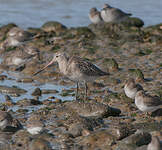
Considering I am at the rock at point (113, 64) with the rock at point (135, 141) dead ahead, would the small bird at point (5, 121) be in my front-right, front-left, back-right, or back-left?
front-right

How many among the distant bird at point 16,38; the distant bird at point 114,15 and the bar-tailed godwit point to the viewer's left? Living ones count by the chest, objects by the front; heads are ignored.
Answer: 3

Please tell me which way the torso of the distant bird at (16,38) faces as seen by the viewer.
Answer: to the viewer's left

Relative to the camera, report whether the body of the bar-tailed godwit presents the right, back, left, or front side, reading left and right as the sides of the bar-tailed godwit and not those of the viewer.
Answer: left

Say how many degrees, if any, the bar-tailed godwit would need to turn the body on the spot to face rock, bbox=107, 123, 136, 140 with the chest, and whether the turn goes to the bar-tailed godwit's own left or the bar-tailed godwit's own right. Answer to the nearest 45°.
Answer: approximately 90° to the bar-tailed godwit's own left

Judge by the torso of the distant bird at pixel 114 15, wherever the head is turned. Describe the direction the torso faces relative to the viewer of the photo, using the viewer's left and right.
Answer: facing to the left of the viewer

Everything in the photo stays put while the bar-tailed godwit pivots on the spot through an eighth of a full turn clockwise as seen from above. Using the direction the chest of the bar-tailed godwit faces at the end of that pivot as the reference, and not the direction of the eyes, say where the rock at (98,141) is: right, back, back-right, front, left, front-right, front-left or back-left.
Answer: back-left

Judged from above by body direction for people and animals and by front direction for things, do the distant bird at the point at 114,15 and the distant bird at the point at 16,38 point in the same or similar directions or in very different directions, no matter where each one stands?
same or similar directions

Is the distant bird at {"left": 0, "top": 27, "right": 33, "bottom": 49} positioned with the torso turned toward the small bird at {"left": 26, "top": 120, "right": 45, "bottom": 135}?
no

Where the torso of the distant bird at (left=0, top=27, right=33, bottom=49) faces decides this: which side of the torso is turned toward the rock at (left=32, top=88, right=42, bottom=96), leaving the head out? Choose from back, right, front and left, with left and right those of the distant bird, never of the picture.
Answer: left

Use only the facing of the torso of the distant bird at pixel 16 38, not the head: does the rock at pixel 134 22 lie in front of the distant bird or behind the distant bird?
behind

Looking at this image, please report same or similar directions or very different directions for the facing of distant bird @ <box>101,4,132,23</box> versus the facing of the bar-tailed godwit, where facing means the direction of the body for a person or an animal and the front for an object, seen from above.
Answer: same or similar directions

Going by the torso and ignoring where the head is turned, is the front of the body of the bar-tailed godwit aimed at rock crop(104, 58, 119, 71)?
no

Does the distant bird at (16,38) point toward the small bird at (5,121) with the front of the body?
no

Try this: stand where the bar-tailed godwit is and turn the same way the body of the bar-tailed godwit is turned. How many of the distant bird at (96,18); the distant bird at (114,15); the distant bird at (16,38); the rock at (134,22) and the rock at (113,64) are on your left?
0
